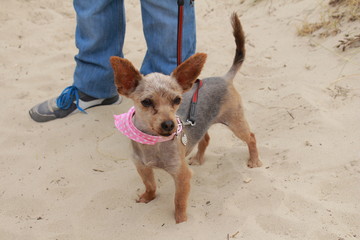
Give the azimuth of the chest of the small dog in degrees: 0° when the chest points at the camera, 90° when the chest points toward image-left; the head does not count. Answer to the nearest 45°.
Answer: approximately 45°
